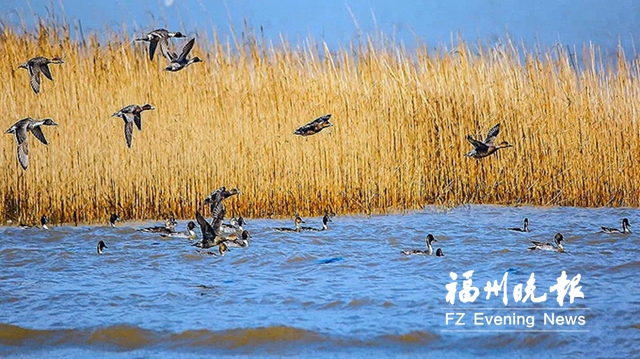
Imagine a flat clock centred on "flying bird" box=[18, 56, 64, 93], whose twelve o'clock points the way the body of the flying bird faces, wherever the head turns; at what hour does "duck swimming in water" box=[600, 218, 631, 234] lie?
The duck swimming in water is roughly at 1 o'clock from the flying bird.

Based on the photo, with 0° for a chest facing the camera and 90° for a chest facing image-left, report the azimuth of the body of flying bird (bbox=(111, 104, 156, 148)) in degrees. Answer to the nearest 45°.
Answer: approximately 270°

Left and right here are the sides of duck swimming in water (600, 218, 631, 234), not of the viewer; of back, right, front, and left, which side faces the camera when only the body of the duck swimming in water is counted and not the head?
right

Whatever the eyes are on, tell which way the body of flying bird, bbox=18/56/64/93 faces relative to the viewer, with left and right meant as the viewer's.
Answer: facing to the right of the viewer

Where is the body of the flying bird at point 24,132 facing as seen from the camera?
to the viewer's right

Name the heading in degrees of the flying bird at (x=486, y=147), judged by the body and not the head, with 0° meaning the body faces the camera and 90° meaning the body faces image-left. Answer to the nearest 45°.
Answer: approximately 270°

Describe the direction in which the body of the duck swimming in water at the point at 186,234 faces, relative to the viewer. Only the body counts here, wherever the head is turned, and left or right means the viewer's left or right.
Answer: facing to the right of the viewer

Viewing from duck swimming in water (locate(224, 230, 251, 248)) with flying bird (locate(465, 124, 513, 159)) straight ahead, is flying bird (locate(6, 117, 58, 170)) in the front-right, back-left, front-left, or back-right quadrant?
back-left

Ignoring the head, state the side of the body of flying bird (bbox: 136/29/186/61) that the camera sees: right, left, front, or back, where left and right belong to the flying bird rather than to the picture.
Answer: right

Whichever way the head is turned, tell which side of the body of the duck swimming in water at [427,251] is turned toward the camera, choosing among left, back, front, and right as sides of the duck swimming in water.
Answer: right

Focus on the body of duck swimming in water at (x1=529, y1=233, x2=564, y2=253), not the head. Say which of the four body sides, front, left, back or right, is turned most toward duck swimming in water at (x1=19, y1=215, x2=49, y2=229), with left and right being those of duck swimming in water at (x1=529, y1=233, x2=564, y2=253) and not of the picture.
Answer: back

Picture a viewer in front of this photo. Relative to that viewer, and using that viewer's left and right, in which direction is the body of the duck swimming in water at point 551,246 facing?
facing to the right of the viewer
